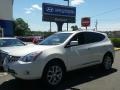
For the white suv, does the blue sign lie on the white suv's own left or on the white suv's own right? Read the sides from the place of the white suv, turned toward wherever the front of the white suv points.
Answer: on the white suv's own right

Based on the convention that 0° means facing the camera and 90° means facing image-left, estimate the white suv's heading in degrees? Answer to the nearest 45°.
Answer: approximately 45°

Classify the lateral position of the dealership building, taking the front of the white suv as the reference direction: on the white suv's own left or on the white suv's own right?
on the white suv's own right
